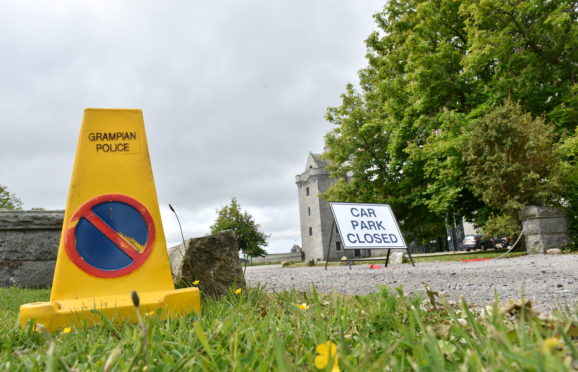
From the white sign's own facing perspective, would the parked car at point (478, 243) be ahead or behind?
behind

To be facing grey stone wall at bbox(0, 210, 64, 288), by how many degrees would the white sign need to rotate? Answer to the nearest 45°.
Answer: approximately 45° to its right

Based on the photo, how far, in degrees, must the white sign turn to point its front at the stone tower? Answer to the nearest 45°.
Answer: approximately 180°

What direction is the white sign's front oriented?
toward the camera

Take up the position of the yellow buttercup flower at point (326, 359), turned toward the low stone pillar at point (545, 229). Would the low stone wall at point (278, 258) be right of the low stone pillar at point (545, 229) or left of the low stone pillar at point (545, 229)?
left

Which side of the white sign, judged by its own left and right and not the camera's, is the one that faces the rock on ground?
front

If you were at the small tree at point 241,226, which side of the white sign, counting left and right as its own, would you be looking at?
back

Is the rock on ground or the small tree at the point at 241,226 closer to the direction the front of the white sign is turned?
the rock on ground

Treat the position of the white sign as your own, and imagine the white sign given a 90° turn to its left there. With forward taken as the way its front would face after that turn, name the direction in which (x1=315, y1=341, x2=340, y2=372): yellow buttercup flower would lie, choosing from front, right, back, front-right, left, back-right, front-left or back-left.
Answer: right

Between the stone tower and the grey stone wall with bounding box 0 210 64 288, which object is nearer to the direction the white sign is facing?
the grey stone wall

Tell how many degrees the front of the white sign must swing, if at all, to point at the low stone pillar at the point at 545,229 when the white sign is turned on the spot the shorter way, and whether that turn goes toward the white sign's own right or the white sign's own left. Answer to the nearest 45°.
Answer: approximately 90° to the white sign's own left

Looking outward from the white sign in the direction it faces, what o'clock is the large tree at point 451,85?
The large tree is roughly at 7 o'clock from the white sign.

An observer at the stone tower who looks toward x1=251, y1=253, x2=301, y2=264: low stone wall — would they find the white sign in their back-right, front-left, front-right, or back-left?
back-left
